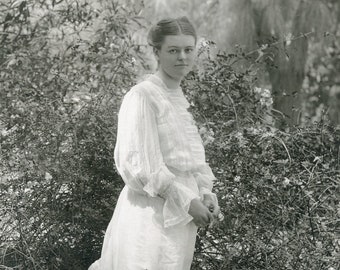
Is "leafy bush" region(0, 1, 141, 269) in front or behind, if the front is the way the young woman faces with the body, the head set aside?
behind

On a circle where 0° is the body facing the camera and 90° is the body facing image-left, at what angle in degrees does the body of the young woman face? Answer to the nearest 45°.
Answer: approximately 315°

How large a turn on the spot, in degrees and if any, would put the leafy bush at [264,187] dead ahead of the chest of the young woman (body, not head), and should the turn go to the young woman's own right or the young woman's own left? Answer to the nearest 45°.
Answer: approximately 90° to the young woman's own left
